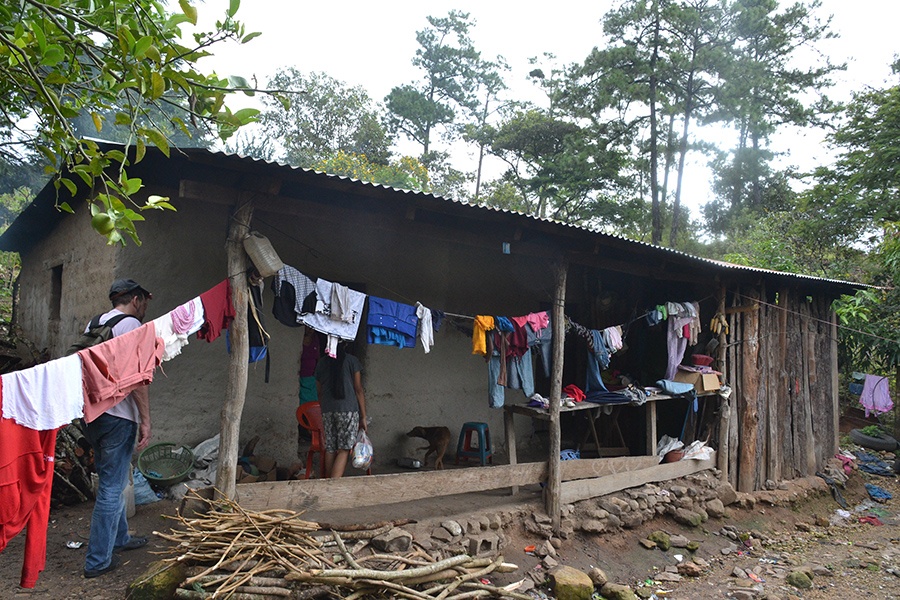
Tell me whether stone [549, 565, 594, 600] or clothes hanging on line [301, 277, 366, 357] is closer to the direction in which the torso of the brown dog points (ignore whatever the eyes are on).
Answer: the clothes hanging on line

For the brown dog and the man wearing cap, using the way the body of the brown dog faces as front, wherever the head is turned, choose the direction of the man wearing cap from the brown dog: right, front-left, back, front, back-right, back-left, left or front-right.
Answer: front-left

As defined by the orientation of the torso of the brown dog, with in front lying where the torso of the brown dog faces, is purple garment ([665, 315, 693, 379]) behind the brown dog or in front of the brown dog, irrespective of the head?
behind

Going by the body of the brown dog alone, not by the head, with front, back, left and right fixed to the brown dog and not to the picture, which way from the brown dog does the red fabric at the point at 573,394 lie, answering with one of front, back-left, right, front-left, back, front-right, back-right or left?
back

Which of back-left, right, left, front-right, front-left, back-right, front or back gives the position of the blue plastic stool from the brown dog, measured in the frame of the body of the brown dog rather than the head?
back-right

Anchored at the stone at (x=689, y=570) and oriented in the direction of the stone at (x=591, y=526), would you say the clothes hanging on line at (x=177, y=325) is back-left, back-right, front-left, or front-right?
front-left

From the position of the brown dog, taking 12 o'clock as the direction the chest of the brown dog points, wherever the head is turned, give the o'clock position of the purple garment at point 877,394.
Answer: The purple garment is roughly at 5 o'clock from the brown dog.

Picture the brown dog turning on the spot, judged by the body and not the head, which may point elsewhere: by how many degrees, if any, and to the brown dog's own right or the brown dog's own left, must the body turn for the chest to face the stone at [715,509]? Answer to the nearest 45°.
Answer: approximately 180°

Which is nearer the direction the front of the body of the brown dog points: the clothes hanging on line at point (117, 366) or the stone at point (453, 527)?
the clothes hanging on line

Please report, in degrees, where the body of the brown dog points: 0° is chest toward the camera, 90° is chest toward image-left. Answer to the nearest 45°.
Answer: approximately 90°

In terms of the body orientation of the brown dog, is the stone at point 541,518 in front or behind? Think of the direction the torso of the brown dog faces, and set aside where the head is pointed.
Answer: behind

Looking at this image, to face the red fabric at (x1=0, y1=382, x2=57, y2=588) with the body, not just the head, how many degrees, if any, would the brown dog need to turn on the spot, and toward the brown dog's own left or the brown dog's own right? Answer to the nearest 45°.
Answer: approximately 45° to the brown dog's own left

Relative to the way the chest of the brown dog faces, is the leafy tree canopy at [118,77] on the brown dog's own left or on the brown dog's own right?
on the brown dog's own left

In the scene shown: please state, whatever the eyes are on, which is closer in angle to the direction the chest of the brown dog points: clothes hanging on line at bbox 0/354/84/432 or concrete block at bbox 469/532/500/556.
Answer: the clothes hanging on line

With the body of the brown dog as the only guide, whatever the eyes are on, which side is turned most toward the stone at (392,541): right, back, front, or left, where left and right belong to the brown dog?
left

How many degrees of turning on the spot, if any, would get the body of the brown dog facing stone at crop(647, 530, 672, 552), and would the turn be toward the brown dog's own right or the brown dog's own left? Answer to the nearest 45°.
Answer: approximately 180°
